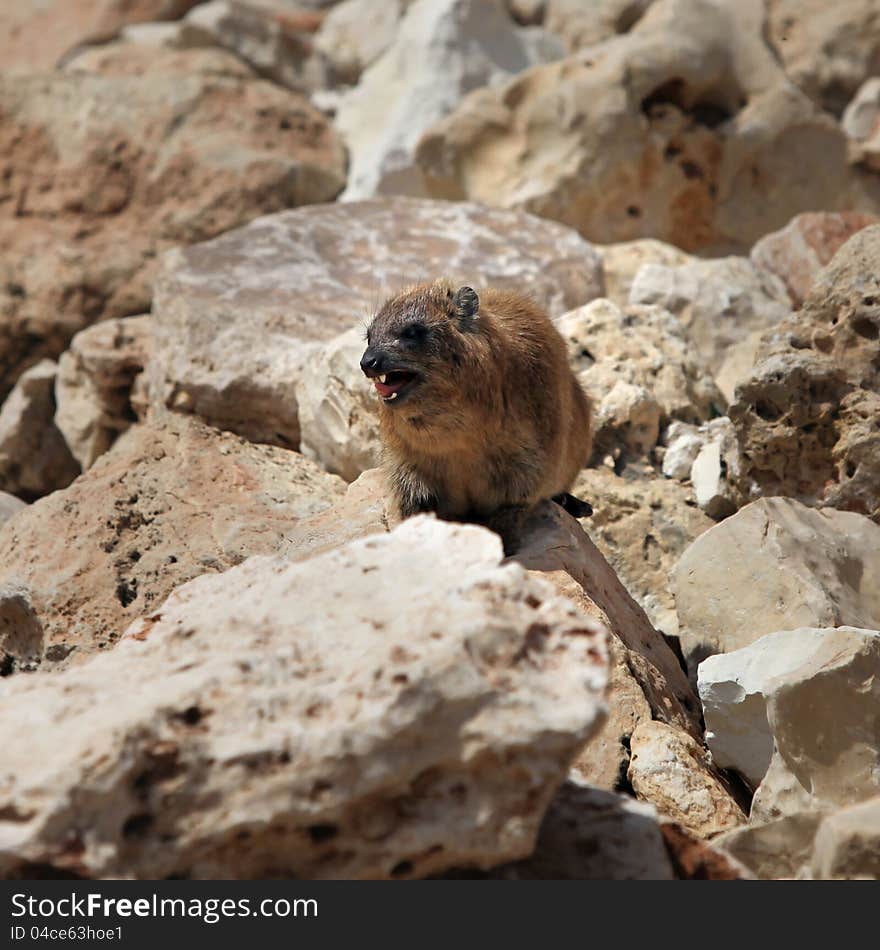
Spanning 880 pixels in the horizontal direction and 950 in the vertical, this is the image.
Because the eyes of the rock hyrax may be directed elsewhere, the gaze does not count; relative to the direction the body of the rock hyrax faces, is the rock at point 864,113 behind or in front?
behind

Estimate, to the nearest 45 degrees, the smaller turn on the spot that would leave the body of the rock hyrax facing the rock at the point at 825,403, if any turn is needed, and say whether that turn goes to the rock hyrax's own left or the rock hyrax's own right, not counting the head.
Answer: approximately 180°

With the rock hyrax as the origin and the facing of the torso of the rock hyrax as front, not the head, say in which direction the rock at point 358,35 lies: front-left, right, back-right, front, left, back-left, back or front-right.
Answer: back-right

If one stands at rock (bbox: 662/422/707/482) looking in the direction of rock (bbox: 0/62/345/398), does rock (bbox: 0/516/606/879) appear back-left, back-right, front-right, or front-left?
back-left

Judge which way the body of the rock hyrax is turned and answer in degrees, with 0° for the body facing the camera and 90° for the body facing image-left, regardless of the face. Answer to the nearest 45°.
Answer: approximately 45°

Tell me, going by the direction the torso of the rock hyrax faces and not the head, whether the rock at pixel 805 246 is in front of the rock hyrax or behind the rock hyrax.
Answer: behind

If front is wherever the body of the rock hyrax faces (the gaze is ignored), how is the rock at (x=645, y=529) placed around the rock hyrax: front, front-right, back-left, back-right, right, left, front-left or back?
back

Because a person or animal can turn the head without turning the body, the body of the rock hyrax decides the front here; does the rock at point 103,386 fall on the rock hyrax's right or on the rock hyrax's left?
on the rock hyrax's right

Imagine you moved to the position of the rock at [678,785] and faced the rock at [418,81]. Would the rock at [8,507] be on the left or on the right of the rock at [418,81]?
left

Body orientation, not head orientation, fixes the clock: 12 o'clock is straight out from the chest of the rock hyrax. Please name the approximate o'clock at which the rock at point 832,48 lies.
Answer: The rock is roughly at 5 o'clock from the rock hyrax.
